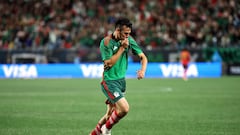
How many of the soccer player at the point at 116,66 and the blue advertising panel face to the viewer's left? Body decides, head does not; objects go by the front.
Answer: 0

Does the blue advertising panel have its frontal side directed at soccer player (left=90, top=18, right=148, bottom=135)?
yes

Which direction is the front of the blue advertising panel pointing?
toward the camera

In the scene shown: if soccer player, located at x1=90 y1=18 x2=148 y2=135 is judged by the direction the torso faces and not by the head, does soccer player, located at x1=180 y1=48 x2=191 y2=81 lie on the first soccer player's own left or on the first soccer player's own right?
on the first soccer player's own left

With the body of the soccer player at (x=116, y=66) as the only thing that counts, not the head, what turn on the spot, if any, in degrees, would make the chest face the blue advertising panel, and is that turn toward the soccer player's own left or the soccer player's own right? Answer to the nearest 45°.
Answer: approximately 135° to the soccer player's own left

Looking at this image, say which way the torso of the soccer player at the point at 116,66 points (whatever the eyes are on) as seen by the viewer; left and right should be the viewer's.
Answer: facing the viewer and to the right of the viewer
